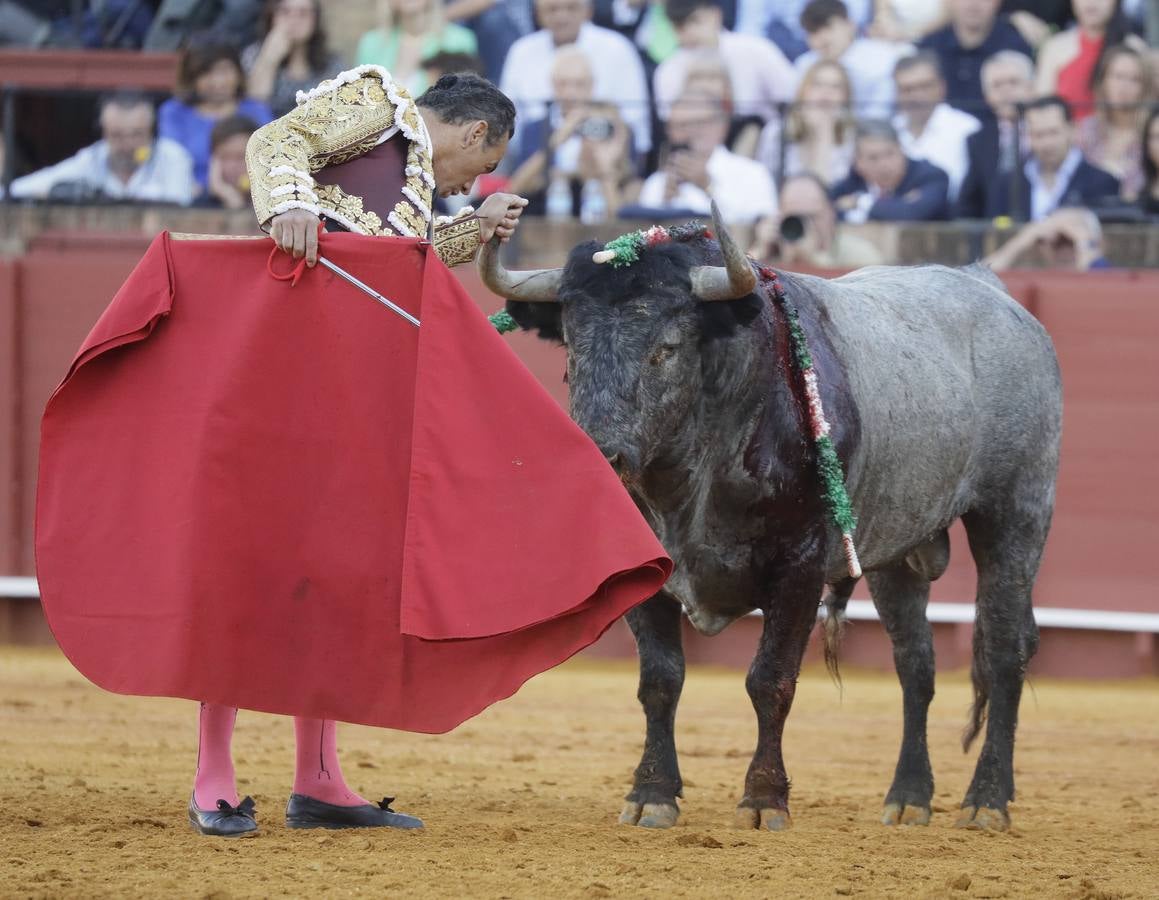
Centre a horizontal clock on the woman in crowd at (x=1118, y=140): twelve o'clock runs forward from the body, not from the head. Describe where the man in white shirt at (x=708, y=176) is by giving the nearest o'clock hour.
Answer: The man in white shirt is roughly at 3 o'clock from the woman in crowd.

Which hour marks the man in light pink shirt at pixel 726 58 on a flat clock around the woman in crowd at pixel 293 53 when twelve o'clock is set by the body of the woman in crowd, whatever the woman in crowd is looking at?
The man in light pink shirt is roughly at 10 o'clock from the woman in crowd.

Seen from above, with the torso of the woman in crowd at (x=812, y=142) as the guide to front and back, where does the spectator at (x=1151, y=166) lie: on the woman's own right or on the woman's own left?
on the woman's own left

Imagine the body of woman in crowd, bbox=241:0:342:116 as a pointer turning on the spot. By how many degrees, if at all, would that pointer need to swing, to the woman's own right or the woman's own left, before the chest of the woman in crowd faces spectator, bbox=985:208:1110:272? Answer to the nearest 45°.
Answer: approximately 45° to the woman's own left

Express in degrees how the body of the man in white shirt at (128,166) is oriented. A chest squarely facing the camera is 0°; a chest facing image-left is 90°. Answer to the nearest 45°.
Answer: approximately 0°

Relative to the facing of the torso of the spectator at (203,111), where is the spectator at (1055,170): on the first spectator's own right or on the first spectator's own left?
on the first spectator's own left
